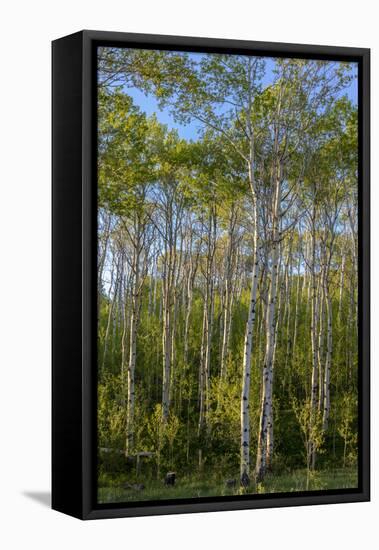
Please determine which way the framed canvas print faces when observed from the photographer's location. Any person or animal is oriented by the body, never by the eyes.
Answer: facing the viewer and to the right of the viewer
